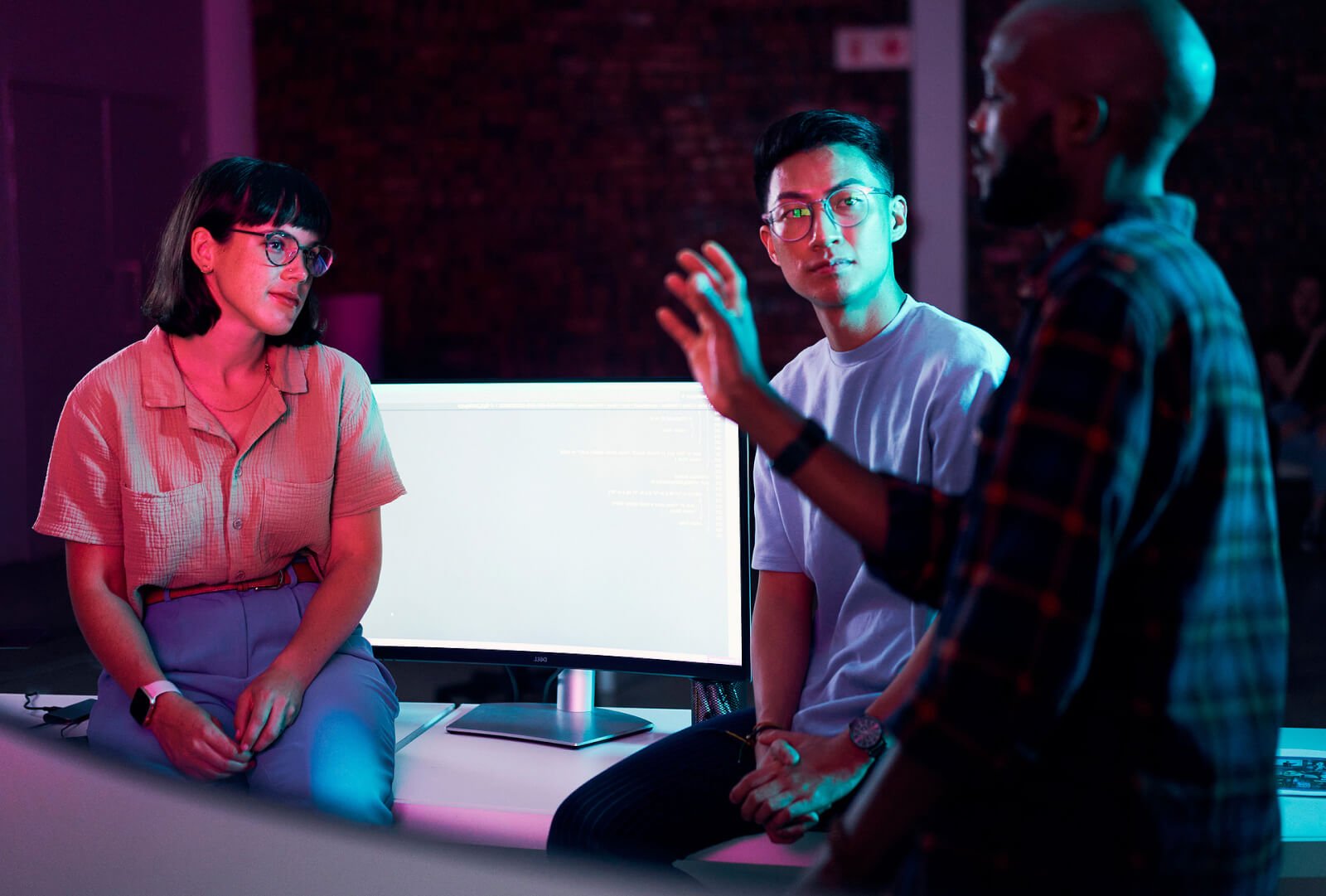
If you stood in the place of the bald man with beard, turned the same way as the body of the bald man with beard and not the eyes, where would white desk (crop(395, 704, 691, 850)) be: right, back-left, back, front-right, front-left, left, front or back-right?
front

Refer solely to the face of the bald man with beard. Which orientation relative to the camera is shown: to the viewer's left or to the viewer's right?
to the viewer's left

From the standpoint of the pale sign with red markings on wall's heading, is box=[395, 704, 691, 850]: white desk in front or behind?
in front

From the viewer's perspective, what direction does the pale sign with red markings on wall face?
toward the camera

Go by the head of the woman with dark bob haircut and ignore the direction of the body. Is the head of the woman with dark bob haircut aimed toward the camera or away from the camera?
toward the camera

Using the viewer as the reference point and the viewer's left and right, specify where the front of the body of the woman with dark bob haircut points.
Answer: facing the viewer and to the right of the viewer

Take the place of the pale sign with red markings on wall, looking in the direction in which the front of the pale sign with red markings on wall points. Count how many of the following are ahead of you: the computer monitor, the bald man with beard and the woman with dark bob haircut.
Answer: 3

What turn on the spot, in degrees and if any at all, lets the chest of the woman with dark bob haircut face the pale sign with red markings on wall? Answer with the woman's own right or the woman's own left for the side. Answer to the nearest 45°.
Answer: approximately 90° to the woman's own left

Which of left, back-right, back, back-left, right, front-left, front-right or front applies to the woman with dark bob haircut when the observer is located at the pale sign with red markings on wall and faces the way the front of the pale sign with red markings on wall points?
front

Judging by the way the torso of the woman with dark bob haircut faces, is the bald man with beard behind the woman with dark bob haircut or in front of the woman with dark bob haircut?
in front

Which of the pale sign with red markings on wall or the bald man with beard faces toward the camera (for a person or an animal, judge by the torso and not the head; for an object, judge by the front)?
the pale sign with red markings on wall

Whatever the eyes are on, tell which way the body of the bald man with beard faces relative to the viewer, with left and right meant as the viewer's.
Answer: facing away from the viewer and to the left of the viewer

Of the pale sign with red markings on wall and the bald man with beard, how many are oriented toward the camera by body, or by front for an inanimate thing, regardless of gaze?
1
